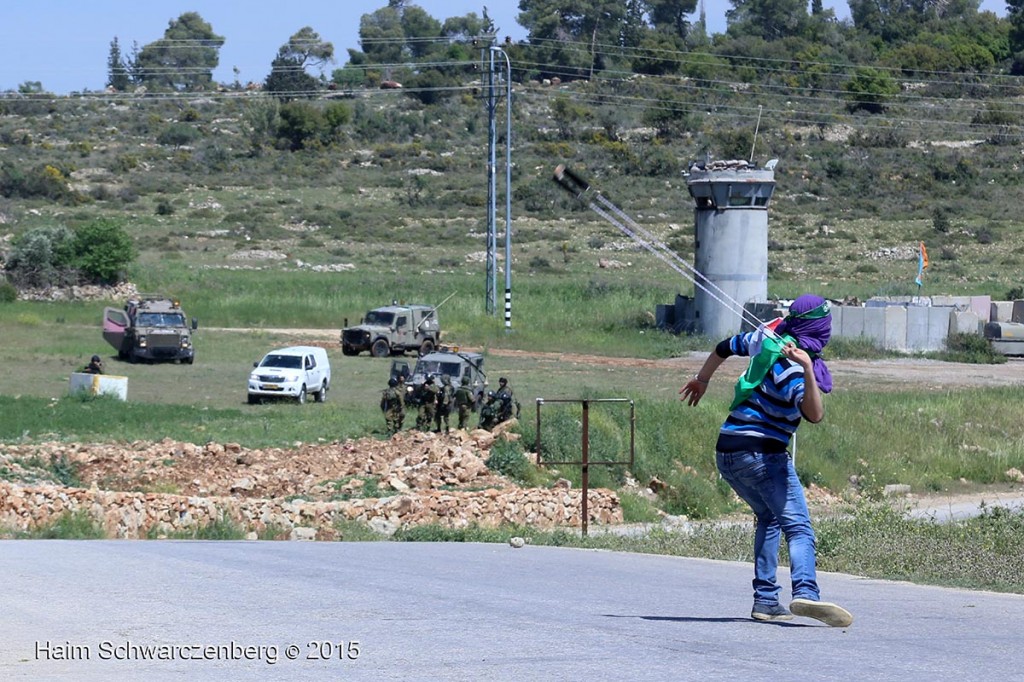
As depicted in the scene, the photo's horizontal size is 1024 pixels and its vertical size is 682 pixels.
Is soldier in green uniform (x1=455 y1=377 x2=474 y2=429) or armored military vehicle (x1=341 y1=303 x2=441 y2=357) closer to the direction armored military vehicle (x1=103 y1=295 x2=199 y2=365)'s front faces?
the soldier in green uniform

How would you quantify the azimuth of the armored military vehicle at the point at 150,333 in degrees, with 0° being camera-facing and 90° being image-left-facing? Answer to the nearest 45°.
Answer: approximately 0°

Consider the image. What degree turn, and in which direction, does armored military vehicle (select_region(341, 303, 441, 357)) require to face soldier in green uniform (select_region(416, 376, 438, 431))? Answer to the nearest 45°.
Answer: approximately 45° to its left

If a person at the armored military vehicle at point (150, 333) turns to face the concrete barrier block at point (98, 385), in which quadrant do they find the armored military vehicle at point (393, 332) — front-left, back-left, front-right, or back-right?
back-left

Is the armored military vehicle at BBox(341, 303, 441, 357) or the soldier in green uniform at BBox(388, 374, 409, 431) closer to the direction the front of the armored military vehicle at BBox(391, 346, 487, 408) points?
the soldier in green uniform

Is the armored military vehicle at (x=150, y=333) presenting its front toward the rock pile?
yes

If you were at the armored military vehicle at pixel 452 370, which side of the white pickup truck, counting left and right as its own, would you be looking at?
left

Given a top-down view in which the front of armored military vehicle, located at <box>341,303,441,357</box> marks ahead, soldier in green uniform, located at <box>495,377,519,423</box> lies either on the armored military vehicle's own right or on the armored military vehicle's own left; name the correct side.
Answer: on the armored military vehicle's own left

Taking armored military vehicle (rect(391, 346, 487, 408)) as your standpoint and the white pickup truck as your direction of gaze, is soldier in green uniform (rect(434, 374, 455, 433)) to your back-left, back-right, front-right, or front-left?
back-left

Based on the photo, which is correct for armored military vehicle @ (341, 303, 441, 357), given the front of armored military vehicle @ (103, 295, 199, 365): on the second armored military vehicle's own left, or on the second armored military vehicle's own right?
on the second armored military vehicle's own left

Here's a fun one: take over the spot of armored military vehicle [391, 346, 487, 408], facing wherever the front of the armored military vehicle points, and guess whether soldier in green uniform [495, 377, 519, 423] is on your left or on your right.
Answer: on your left

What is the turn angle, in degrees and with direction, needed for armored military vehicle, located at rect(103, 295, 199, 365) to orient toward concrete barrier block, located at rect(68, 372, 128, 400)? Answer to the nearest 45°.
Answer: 0° — it already faces it

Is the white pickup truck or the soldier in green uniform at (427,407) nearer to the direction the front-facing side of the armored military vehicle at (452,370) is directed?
the soldier in green uniform

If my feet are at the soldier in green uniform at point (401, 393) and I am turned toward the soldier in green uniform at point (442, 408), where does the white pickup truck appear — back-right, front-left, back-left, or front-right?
back-left
